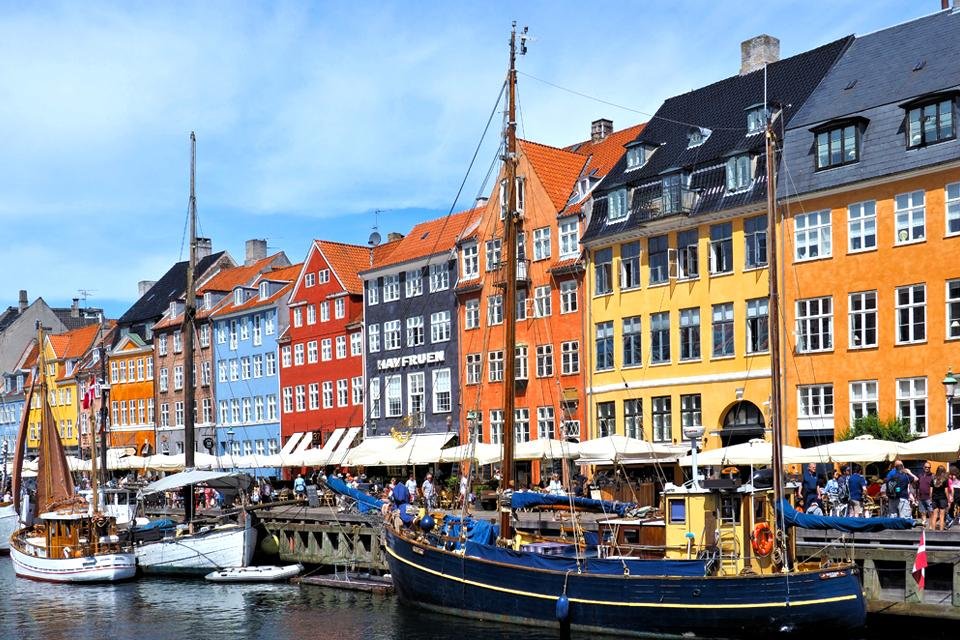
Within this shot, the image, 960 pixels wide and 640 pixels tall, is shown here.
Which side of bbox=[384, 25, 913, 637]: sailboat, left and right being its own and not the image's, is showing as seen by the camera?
left

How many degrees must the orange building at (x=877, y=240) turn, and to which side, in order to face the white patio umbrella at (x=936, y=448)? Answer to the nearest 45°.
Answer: approximately 45° to its left

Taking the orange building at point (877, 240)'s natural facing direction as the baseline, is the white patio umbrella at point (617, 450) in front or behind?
in front

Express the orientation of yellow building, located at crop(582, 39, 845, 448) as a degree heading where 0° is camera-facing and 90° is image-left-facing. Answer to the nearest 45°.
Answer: approximately 45°

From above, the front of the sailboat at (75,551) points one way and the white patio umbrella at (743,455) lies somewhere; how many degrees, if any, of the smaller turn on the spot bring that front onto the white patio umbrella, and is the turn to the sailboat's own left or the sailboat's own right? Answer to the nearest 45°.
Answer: approximately 180°

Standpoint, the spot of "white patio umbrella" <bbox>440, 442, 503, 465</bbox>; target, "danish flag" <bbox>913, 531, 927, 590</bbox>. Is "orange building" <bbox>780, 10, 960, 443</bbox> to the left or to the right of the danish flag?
left

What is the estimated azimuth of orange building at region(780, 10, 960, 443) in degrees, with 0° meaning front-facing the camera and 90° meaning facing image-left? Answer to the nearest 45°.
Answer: approximately 45°

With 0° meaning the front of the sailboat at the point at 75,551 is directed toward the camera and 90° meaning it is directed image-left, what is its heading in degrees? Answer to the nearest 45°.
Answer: approximately 135°

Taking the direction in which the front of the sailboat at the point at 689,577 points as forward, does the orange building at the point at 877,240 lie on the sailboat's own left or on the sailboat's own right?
on the sailboat's own right

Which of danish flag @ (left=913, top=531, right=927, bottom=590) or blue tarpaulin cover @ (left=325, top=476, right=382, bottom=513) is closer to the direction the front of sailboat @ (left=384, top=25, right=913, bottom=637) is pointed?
the blue tarpaulin cover
